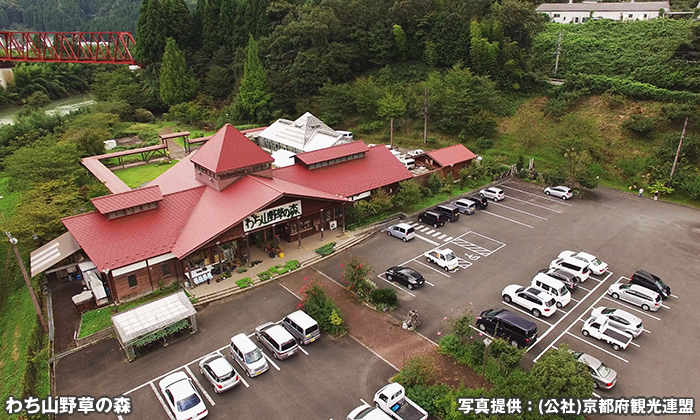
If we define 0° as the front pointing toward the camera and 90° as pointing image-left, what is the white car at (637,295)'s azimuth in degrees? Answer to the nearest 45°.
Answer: approximately 135°

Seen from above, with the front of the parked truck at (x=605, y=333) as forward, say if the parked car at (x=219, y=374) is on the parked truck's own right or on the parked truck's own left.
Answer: on the parked truck's own left

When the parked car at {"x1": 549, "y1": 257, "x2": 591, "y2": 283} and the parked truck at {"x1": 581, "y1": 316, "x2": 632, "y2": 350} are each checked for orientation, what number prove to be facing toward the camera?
0

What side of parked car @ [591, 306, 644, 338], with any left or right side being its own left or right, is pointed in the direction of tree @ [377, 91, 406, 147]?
front
